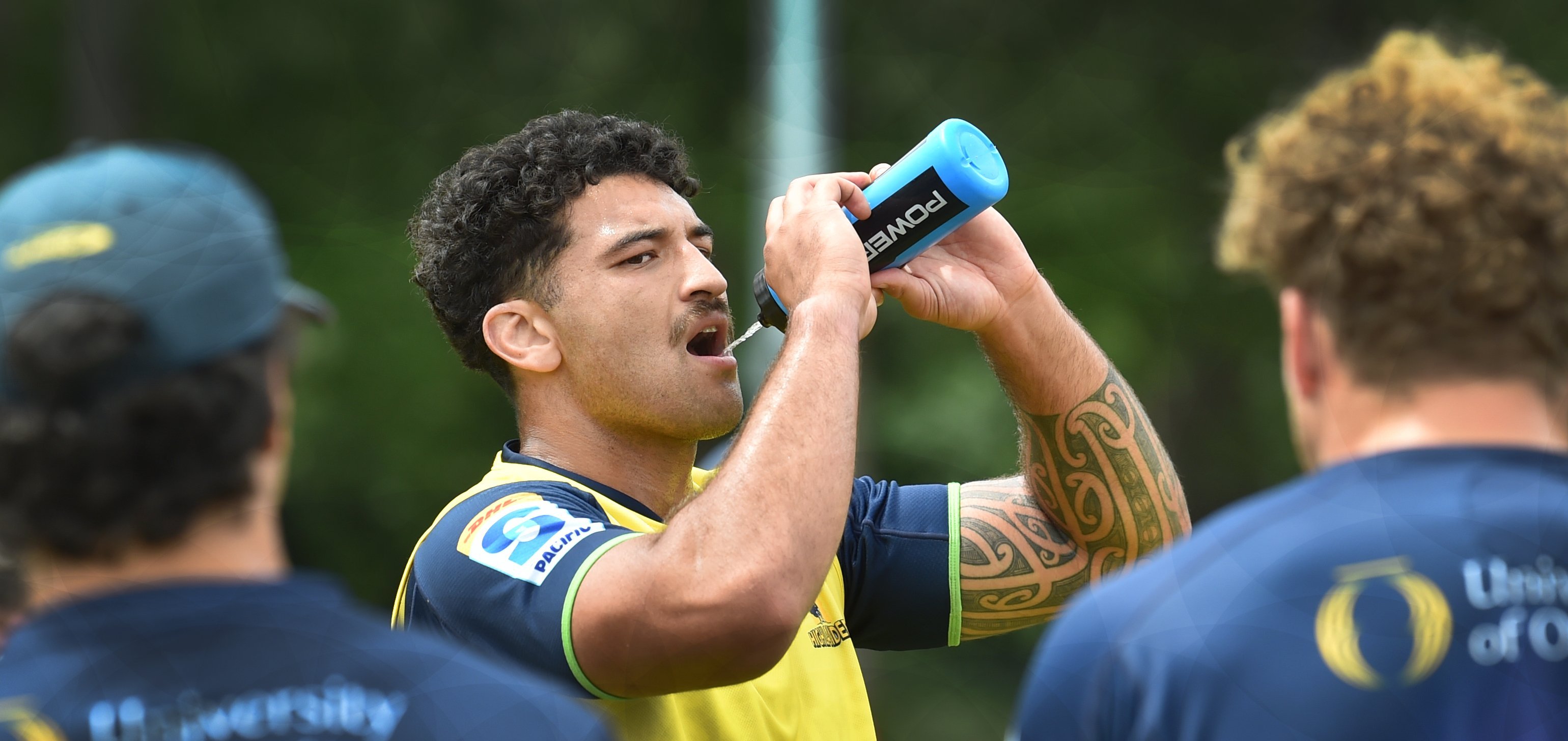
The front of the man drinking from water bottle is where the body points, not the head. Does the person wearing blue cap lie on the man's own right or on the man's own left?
on the man's own right

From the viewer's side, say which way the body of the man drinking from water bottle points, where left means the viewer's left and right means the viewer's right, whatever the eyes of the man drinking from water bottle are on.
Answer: facing the viewer and to the right of the viewer

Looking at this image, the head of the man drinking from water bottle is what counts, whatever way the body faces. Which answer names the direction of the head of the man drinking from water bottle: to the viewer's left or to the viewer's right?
to the viewer's right

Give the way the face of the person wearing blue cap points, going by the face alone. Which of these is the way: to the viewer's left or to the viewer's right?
to the viewer's right
